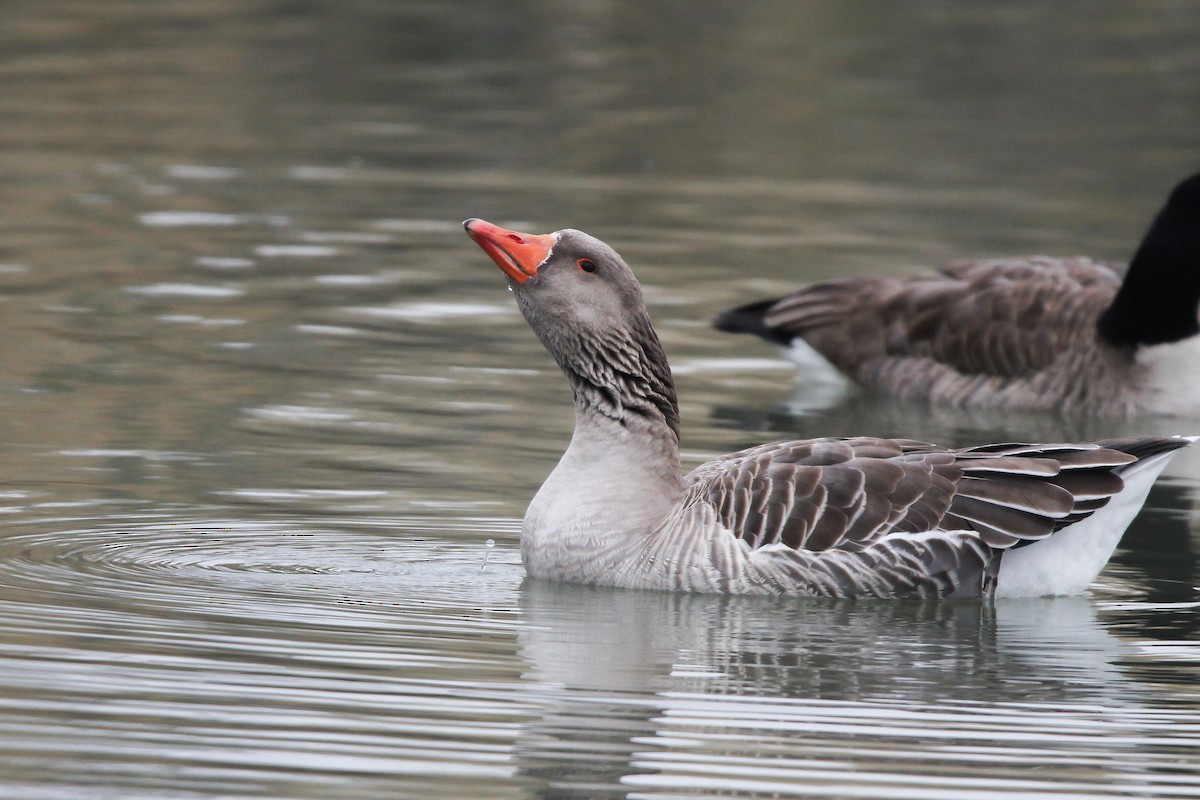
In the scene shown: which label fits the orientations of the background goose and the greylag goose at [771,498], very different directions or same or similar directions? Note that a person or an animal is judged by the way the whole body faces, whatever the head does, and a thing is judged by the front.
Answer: very different directions

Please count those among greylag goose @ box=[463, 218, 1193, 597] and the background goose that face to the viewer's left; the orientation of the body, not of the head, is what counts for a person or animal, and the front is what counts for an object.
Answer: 1

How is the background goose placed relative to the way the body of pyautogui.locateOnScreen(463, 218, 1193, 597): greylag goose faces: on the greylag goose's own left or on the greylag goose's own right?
on the greylag goose's own right

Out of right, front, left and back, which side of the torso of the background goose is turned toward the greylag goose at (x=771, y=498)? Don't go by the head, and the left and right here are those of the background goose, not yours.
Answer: right

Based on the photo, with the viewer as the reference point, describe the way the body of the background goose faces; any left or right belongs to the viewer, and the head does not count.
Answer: facing to the right of the viewer

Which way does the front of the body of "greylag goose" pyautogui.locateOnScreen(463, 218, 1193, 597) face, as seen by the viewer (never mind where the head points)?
to the viewer's left

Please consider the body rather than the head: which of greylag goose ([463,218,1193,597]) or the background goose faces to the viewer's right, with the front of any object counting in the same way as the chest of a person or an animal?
the background goose
